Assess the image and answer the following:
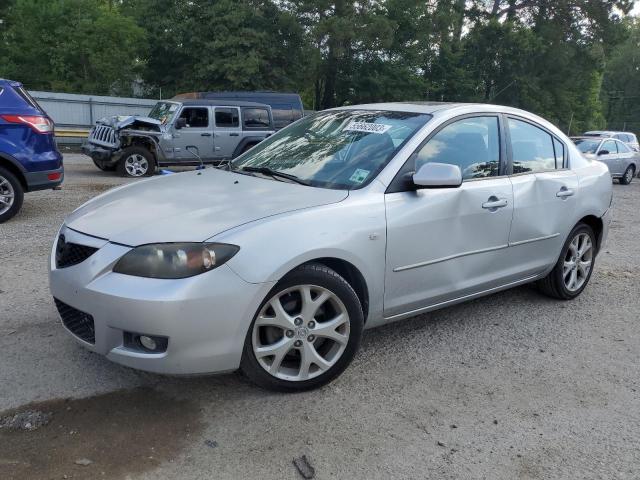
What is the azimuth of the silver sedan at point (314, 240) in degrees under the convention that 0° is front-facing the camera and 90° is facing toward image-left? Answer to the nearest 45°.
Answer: approximately 45°

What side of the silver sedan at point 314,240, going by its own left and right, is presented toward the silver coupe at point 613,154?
back

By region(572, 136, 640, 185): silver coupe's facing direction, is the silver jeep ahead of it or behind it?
ahead

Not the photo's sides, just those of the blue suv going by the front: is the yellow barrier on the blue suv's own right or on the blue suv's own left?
on the blue suv's own right

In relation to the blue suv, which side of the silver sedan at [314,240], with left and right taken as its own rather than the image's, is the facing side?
right

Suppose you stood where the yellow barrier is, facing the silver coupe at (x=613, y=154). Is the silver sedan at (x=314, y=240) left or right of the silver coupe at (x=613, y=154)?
right

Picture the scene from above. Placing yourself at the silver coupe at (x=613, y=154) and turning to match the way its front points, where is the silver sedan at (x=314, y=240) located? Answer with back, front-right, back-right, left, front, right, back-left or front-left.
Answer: front-left

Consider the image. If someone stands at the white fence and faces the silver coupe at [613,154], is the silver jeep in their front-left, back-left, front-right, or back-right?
front-right

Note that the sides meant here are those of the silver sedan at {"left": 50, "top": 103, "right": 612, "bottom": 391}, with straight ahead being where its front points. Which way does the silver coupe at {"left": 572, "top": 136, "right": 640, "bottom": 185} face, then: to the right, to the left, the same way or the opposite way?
the same way

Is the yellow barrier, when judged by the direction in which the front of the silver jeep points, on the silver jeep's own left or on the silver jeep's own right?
on the silver jeep's own right

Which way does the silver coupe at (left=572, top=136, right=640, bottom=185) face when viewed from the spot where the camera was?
facing the viewer and to the left of the viewer

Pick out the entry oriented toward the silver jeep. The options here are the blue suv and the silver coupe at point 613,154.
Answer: the silver coupe

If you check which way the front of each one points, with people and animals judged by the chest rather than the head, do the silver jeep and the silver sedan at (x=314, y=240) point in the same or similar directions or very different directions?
same or similar directions

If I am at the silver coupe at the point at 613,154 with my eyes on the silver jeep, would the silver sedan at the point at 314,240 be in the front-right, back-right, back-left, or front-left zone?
front-left

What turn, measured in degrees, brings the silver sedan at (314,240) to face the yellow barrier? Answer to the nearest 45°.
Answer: approximately 90° to its right
